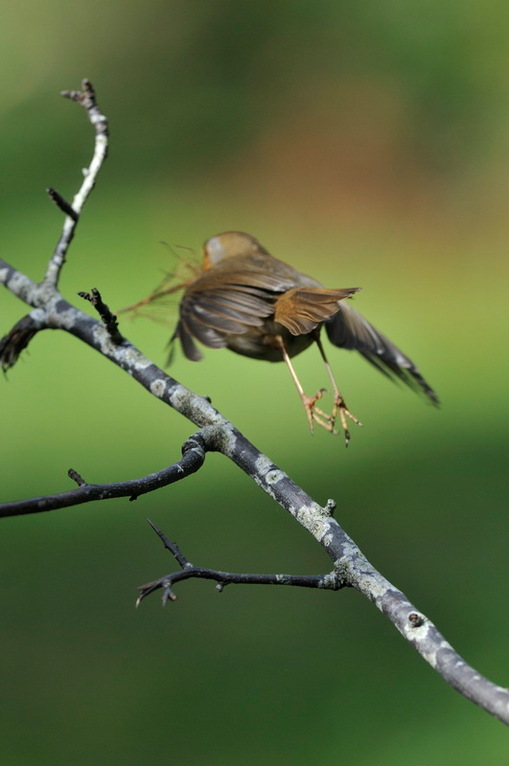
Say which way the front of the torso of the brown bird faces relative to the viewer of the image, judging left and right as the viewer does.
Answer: facing away from the viewer and to the left of the viewer
